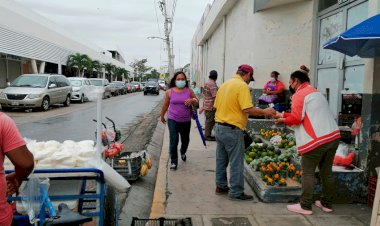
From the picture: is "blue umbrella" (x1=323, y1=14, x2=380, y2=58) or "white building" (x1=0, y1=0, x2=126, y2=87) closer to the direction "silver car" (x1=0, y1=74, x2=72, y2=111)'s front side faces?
the blue umbrella

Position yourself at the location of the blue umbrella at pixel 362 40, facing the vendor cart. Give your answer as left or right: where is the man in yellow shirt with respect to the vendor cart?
right

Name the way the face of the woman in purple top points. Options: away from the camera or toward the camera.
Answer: toward the camera

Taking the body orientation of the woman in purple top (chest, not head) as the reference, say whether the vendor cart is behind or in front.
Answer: in front

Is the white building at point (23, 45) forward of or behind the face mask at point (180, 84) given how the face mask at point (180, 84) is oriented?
behind

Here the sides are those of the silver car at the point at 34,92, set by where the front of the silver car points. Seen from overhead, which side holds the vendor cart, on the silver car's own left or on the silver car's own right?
on the silver car's own left

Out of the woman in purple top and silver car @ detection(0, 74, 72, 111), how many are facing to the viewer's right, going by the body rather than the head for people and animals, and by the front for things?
0

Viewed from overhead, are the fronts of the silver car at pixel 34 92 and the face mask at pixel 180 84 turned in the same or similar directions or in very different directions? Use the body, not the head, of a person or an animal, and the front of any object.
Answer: same or similar directions

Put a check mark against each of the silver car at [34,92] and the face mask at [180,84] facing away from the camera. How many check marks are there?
0

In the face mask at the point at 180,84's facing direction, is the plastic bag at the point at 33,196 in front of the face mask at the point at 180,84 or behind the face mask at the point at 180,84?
in front

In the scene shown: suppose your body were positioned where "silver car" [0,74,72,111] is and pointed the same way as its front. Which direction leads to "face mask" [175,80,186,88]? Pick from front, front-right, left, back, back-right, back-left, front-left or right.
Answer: front-left

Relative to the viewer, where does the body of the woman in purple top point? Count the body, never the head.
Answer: toward the camera

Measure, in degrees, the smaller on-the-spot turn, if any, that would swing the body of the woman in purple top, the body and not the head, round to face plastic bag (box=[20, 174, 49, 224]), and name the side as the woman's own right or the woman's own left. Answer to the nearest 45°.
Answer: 0° — they already face it

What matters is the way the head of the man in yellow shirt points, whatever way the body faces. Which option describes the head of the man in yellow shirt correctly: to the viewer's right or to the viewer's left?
to the viewer's right

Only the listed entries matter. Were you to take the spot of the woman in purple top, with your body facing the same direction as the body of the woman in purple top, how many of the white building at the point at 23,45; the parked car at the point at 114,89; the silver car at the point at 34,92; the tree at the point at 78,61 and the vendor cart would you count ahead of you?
1

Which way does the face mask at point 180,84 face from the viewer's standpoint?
toward the camera

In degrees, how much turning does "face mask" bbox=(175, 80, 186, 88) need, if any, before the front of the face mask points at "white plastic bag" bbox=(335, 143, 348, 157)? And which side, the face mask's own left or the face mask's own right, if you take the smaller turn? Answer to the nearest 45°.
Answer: approximately 45° to the face mask's own left
